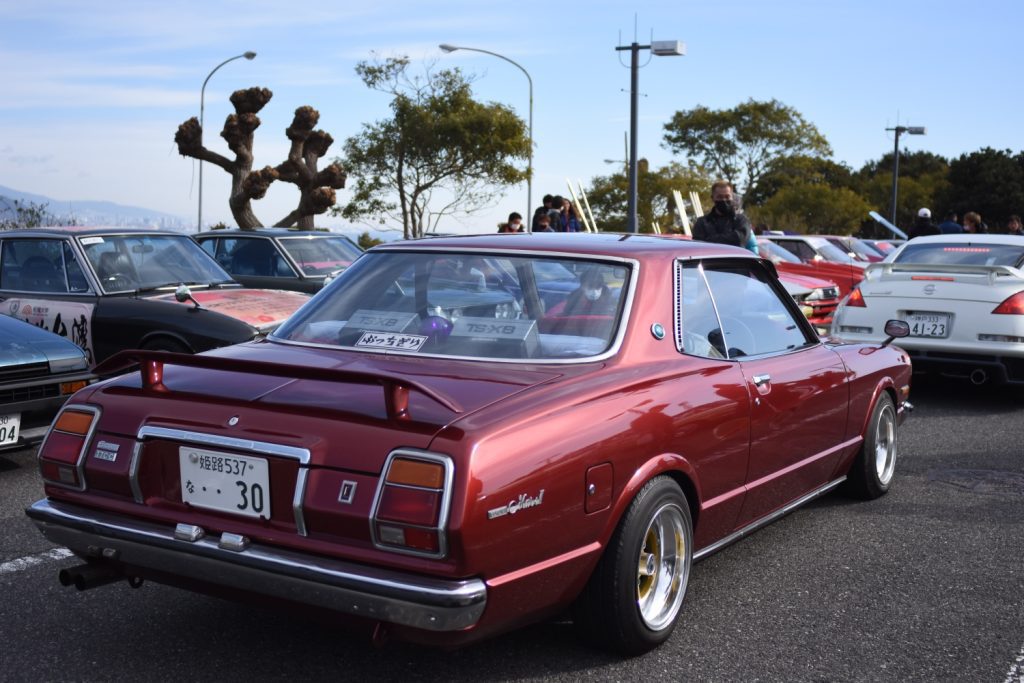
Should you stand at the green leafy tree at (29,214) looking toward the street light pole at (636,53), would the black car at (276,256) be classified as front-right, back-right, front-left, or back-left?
front-right

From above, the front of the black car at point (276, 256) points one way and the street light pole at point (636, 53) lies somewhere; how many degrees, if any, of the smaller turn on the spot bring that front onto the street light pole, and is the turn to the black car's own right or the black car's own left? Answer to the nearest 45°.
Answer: approximately 90° to the black car's own left

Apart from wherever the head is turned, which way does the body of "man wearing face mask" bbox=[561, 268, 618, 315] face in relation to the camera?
toward the camera

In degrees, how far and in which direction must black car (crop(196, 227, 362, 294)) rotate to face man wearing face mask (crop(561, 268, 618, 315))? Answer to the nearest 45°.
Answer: approximately 45° to its right

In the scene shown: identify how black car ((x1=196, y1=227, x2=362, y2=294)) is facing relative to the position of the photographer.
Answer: facing the viewer and to the right of the viewer

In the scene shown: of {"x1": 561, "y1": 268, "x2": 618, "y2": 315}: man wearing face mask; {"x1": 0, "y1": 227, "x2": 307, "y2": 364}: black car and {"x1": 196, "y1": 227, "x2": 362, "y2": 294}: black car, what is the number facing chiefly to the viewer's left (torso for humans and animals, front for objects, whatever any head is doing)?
0

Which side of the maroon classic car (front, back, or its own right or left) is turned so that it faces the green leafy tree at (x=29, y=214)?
left

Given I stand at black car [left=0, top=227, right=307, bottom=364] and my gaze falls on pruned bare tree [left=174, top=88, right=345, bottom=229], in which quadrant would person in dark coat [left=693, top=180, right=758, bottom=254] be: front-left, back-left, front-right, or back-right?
front-right

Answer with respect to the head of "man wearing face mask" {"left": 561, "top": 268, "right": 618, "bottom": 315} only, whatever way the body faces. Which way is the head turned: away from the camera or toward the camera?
toward the camera

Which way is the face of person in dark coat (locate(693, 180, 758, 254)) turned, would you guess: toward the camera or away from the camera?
toward the camera

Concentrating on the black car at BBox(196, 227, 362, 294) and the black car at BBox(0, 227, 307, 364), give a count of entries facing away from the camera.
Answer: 0

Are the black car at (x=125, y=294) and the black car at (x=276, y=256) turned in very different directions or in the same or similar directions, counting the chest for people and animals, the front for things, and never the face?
same or similar directions

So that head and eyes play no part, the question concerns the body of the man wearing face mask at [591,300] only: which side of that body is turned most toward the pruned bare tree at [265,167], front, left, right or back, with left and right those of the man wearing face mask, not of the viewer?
back

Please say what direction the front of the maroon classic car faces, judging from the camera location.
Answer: facing away from the viewer and to the right of the viewer
